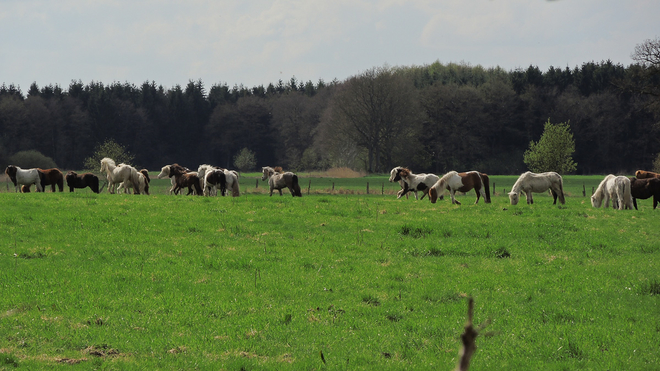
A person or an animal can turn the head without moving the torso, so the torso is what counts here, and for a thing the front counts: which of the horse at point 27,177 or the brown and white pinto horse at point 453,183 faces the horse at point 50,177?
the brown and white pinto horse

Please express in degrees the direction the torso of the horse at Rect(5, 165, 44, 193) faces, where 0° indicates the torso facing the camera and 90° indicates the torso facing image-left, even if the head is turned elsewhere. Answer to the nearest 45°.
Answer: approximately 90°

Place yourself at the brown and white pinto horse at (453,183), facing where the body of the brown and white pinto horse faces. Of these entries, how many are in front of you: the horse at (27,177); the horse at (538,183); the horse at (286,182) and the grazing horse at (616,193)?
2

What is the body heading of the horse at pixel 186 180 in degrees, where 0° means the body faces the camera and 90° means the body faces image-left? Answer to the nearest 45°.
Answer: approximately 90°

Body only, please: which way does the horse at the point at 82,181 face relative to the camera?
to the viewer's left

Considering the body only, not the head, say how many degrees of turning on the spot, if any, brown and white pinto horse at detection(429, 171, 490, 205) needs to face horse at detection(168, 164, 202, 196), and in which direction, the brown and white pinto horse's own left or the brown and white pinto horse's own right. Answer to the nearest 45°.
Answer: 0° — it already faces it

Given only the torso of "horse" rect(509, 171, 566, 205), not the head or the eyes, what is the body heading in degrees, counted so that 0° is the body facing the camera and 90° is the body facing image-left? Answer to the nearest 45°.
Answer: approximately 90°

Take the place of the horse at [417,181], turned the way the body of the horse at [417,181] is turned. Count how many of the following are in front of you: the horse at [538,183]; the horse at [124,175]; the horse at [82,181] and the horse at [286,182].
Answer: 3

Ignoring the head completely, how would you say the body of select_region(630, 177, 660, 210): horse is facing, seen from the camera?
to the viewer's left

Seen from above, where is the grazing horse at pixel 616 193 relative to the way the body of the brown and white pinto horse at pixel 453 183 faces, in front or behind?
behind

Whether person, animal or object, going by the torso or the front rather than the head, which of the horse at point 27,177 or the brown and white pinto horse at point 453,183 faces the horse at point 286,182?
the brown and white pinto horse

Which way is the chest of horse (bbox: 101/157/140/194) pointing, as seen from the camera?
to the viewer's left

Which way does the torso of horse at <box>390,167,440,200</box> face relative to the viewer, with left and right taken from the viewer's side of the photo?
facing to the left of the viewer

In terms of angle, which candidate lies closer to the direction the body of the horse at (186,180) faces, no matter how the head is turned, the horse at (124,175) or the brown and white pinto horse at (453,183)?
the horse

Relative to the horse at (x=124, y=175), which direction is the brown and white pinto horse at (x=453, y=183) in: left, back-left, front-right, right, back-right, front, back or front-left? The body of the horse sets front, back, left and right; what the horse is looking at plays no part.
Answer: back-left

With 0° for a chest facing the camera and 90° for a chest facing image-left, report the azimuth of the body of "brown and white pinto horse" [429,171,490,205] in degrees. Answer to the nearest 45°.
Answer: approximately 90°

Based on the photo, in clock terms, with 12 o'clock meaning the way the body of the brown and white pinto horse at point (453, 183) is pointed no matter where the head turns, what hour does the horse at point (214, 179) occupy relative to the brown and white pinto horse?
The horse is roughly at 12 o'clock from the brown and white pinto horse.
